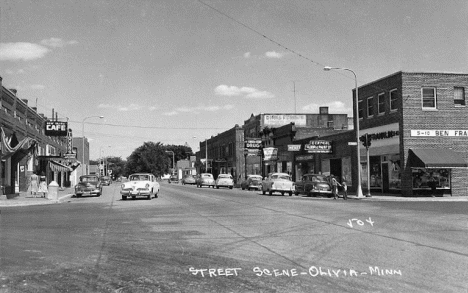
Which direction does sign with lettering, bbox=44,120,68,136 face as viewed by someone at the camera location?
facing the viewer

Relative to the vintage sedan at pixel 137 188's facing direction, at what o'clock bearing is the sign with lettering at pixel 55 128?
The sign with lettering is roughly at 4 o'clock from the vintage sedan.

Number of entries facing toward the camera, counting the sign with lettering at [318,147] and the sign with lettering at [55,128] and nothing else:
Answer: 2

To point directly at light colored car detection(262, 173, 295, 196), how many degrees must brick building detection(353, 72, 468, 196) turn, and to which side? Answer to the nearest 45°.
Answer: approximately 45° to its right

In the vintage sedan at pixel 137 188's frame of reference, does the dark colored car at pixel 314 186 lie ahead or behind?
behind

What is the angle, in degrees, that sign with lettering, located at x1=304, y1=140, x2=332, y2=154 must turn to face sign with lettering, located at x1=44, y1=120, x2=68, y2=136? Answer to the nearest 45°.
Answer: approximately 90° to its right

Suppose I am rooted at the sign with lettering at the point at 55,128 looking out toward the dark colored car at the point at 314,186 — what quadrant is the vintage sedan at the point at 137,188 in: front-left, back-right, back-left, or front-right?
front-right

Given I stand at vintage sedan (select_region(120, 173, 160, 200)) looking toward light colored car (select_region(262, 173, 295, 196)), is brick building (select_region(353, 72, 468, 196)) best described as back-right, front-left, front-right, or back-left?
front-right

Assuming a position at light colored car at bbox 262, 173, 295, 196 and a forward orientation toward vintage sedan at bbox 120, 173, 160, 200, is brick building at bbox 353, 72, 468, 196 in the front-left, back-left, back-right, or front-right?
back-left

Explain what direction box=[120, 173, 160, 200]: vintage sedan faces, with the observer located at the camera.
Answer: facing the viewer and to the left of the viewer
